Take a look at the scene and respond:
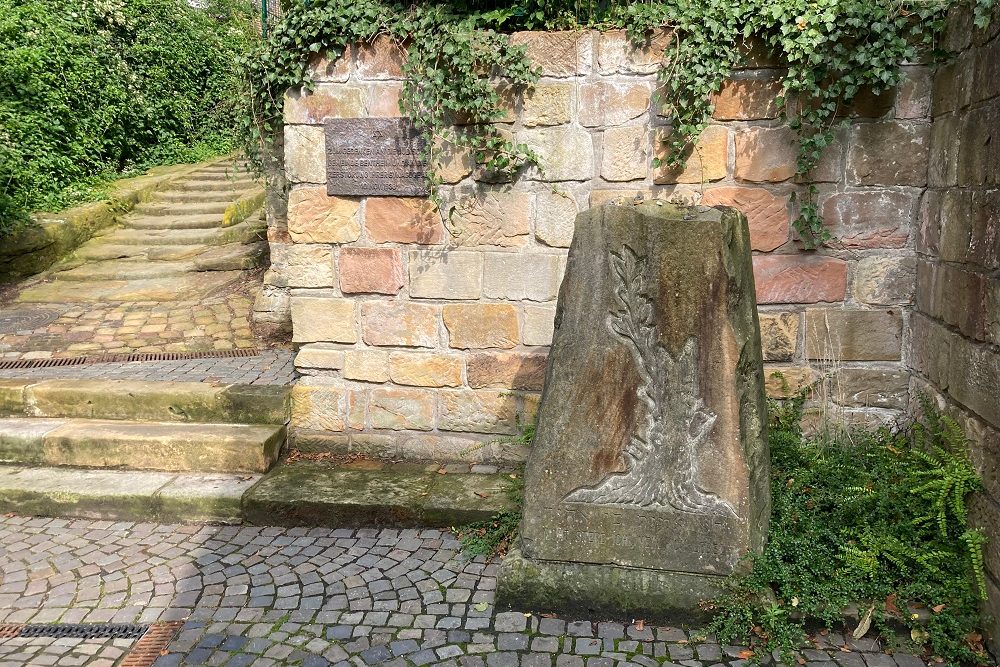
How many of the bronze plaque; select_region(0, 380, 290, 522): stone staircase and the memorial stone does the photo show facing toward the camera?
3

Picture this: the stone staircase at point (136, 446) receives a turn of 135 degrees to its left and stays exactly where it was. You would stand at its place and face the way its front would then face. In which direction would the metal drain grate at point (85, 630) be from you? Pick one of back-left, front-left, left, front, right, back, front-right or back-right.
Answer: back-right

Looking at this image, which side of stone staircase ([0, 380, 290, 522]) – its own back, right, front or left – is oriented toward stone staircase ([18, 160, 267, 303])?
back

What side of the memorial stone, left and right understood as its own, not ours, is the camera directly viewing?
front

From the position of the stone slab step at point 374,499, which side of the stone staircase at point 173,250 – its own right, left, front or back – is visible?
front

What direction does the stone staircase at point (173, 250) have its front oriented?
toward the camera

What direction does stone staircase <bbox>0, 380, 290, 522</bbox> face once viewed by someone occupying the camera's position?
facing the viewer
